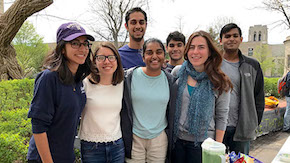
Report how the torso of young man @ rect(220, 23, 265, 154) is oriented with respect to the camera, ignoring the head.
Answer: toward the camera

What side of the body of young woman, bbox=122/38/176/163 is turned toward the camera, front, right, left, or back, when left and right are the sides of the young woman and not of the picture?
front

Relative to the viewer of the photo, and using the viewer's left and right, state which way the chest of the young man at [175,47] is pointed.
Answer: facing the viewer

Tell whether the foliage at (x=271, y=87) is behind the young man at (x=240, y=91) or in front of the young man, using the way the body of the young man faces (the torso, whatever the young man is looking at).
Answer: behind

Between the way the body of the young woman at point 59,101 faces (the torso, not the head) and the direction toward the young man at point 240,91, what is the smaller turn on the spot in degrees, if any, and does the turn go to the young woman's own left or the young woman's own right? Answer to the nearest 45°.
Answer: approximately 45° to the young woman's own left

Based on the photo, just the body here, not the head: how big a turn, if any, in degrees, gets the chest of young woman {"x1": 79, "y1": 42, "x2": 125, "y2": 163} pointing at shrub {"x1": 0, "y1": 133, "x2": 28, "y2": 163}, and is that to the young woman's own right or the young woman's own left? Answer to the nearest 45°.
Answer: approximately 135° to the young woman's own right

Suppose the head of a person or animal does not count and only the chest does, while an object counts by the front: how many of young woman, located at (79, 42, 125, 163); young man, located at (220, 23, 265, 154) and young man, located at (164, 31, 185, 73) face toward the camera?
3

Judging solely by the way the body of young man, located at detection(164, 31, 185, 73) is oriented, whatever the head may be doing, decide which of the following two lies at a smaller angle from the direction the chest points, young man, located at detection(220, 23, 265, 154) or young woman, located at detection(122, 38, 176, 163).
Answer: the young woman

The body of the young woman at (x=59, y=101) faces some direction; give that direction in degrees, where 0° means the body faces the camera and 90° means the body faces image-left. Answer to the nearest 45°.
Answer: approximately 315°
